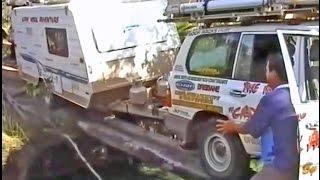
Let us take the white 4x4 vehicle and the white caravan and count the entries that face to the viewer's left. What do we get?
0

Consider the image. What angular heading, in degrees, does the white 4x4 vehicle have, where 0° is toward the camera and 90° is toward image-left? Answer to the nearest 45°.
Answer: approximately 315°

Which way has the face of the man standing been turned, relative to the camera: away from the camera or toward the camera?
away from the camera

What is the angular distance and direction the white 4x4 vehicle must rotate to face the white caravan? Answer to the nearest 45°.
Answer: approximately 135° to its right

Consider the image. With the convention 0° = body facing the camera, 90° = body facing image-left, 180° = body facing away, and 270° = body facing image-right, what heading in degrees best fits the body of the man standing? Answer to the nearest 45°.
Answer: approximately 135°

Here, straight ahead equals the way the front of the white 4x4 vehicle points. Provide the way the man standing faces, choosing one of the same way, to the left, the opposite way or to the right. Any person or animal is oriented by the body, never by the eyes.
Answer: the opposite way

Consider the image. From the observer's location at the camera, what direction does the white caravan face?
facing the viewer and to the right of the viewer
